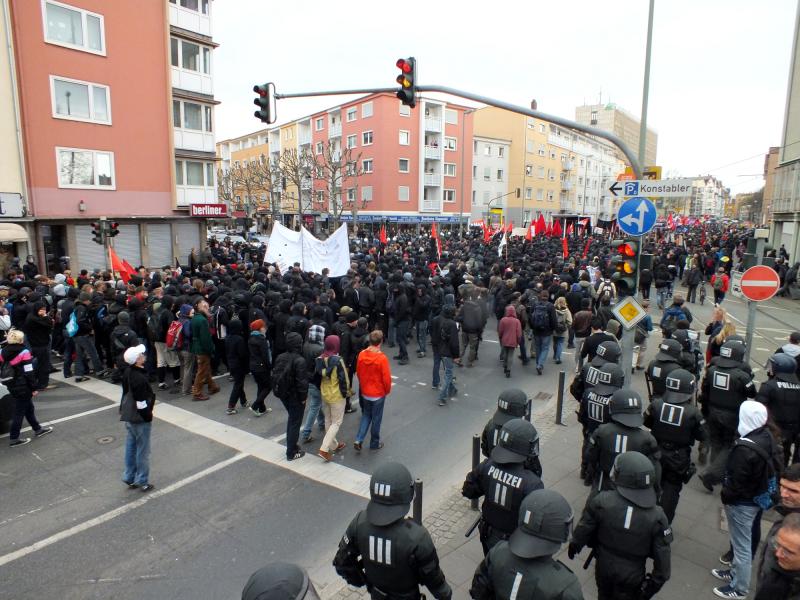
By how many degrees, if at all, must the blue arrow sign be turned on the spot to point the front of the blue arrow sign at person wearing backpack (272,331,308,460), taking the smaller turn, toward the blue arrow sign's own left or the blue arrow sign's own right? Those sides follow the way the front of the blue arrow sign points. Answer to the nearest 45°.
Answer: approximately 45° to the blue arrow sign's own right

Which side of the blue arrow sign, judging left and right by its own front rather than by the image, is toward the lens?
front

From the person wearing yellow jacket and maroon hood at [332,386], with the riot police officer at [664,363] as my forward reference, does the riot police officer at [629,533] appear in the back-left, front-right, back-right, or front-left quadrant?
front-right

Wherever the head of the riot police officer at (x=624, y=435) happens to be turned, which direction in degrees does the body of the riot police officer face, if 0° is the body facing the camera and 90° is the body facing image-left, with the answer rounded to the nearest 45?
approximately 180°

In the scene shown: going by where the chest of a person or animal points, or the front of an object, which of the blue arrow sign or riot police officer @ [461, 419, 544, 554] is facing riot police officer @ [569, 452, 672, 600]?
the blue arrow sign

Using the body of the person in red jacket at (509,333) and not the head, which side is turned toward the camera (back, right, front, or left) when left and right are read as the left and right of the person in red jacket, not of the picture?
back

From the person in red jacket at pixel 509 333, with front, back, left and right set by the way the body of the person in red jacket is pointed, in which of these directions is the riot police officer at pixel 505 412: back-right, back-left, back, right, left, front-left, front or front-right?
back

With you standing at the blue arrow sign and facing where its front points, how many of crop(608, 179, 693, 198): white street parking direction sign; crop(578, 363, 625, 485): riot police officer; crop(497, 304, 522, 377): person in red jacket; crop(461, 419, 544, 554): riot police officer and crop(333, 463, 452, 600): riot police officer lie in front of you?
3

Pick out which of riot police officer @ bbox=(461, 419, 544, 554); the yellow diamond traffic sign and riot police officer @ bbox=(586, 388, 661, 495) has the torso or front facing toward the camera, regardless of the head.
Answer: the yellow diamond traffic sign

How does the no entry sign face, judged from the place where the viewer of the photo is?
facing the viewer

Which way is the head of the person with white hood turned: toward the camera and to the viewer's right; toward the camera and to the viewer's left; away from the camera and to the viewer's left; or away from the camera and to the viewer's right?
away from the camera and to the viewer's left

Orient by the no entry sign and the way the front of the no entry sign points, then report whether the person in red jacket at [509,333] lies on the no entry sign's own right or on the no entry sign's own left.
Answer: on the no entry sign's own right

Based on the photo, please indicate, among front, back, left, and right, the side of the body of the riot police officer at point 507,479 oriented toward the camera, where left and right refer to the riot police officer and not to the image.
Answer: back

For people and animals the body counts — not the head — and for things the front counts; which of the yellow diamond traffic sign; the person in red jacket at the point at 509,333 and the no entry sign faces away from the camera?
the person in red jacket

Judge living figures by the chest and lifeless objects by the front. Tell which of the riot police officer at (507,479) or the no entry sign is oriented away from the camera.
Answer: the riot police officer

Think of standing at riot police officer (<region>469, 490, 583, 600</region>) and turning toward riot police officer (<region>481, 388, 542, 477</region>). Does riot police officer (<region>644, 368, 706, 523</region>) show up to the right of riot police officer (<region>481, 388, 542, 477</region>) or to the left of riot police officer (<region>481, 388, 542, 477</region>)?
right

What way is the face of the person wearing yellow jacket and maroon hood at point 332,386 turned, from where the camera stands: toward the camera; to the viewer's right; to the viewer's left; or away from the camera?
away from the camera

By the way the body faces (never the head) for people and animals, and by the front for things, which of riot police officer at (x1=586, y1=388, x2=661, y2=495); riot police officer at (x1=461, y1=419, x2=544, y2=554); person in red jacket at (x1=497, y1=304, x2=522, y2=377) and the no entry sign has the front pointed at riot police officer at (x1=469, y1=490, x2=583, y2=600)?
the no entry sign

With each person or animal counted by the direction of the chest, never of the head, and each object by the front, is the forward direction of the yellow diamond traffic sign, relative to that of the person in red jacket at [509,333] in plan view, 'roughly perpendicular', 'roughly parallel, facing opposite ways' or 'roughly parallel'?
roughly parallel, facing opposite ways

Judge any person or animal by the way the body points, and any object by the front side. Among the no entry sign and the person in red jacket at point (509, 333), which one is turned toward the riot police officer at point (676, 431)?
the no entry sign
